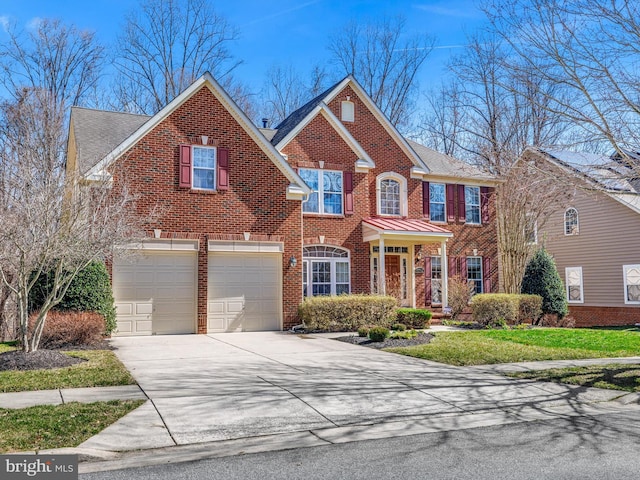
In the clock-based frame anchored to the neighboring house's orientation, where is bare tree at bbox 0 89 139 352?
The bare tree is roughly at 4 o'clock from the neighboring house.

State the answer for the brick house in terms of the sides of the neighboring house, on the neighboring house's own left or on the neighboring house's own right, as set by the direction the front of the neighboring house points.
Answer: on the neighboring house's own right

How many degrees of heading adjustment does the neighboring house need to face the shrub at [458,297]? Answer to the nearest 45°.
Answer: approximately 135° to its right

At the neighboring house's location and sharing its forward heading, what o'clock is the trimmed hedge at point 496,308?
The trimmed hedge is roughly at 4 o'clock from the neighboring house.

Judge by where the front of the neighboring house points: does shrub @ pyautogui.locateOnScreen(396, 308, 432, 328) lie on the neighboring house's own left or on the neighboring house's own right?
on the neighboring house's own right

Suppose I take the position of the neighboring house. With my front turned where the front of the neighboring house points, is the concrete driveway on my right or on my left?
on my right

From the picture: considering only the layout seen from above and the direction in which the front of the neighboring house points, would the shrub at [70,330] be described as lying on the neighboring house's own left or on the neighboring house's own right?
on the neighboring house's own right
